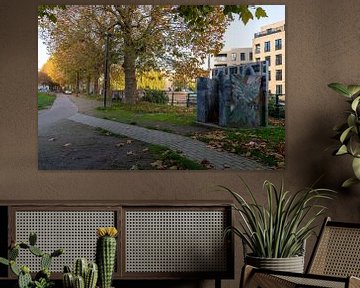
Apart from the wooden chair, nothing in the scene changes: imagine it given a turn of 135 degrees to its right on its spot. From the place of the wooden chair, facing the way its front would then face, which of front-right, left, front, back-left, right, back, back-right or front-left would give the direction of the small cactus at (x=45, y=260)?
back-left

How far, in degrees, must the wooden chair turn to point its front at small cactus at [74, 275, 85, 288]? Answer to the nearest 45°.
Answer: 0° — it already faces it

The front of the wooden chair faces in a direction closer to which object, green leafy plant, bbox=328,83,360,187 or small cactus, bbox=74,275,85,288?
the small cactus

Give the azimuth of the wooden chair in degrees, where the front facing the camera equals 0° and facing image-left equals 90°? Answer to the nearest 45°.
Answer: approximately 45°

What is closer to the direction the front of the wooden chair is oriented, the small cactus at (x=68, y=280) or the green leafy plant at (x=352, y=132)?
the small cactus

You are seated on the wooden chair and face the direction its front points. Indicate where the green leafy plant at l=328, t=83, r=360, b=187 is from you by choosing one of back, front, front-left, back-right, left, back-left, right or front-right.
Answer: back-right

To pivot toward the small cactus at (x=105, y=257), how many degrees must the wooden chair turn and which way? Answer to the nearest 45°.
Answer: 0° — it already faces it
